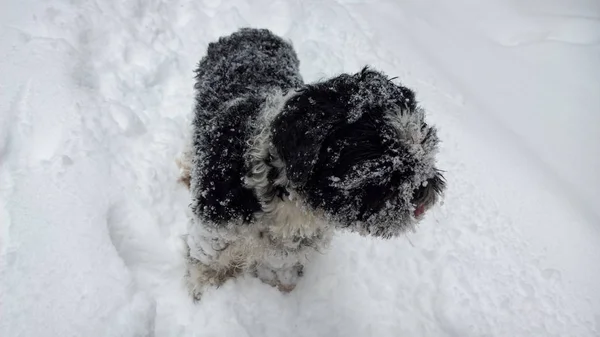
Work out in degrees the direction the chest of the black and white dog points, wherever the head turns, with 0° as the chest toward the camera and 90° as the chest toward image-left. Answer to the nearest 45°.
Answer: approximately 315°
